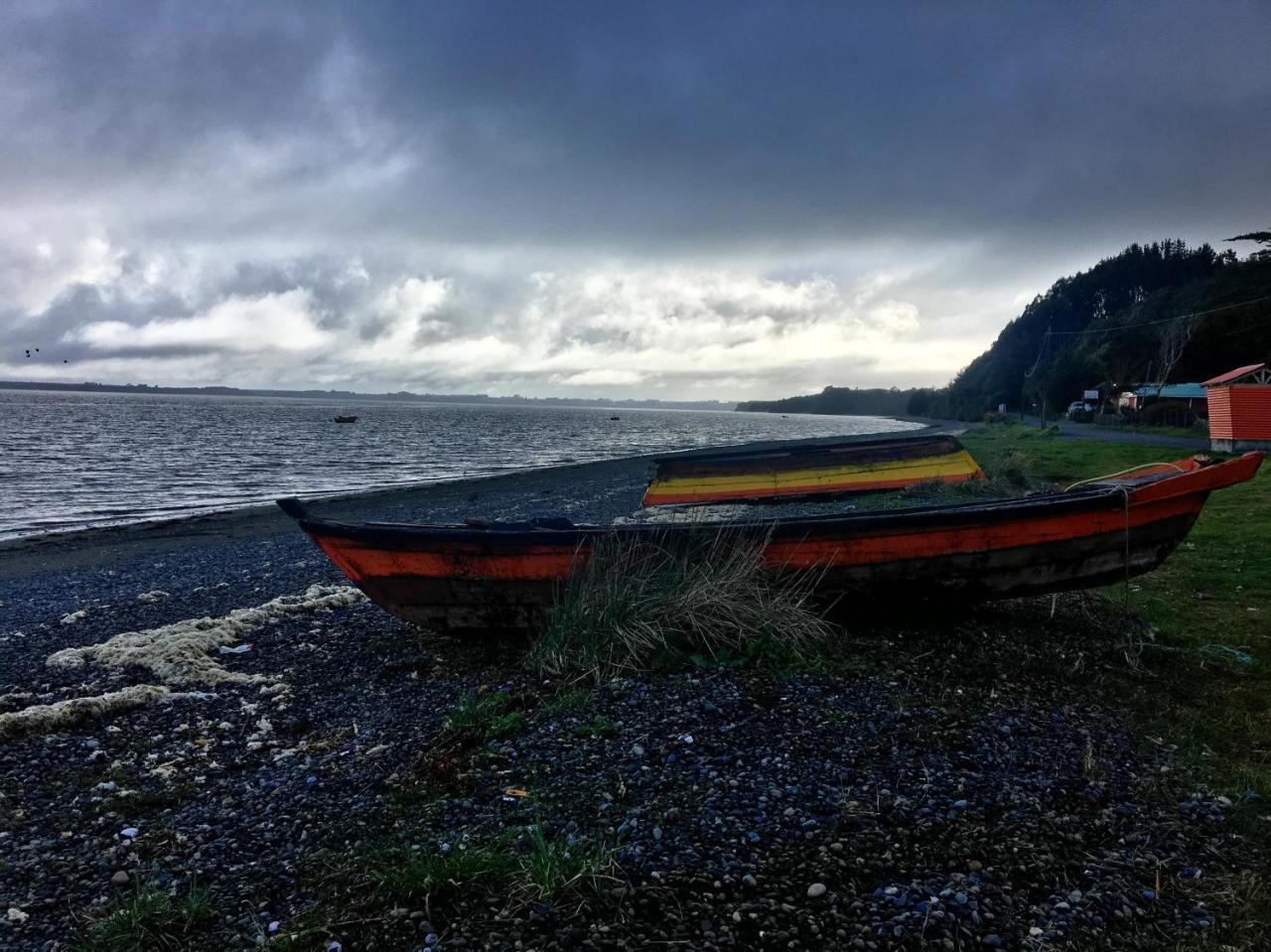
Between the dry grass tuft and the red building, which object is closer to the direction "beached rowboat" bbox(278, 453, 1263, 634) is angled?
the red building

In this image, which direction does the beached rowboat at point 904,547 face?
to the viewer's right

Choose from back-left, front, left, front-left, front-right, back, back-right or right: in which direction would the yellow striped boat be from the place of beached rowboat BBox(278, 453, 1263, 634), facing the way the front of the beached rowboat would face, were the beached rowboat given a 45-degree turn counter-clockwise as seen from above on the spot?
front-left
